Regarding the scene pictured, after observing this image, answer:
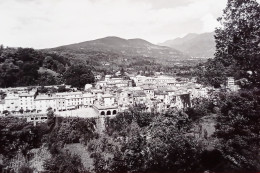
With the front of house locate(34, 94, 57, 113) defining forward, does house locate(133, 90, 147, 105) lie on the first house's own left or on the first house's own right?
on the first house's own left

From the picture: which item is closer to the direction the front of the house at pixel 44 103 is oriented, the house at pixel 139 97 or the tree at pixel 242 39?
the tree

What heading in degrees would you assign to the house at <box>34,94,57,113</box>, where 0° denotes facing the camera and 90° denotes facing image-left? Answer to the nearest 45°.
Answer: approximately 0°

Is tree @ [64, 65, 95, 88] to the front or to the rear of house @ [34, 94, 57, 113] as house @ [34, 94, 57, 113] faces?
to the rear

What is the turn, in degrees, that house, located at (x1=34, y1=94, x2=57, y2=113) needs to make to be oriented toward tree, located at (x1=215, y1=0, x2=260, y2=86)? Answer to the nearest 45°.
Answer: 0° — it already faces it

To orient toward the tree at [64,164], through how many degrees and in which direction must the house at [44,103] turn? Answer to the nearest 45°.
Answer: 0° — it already faces it
